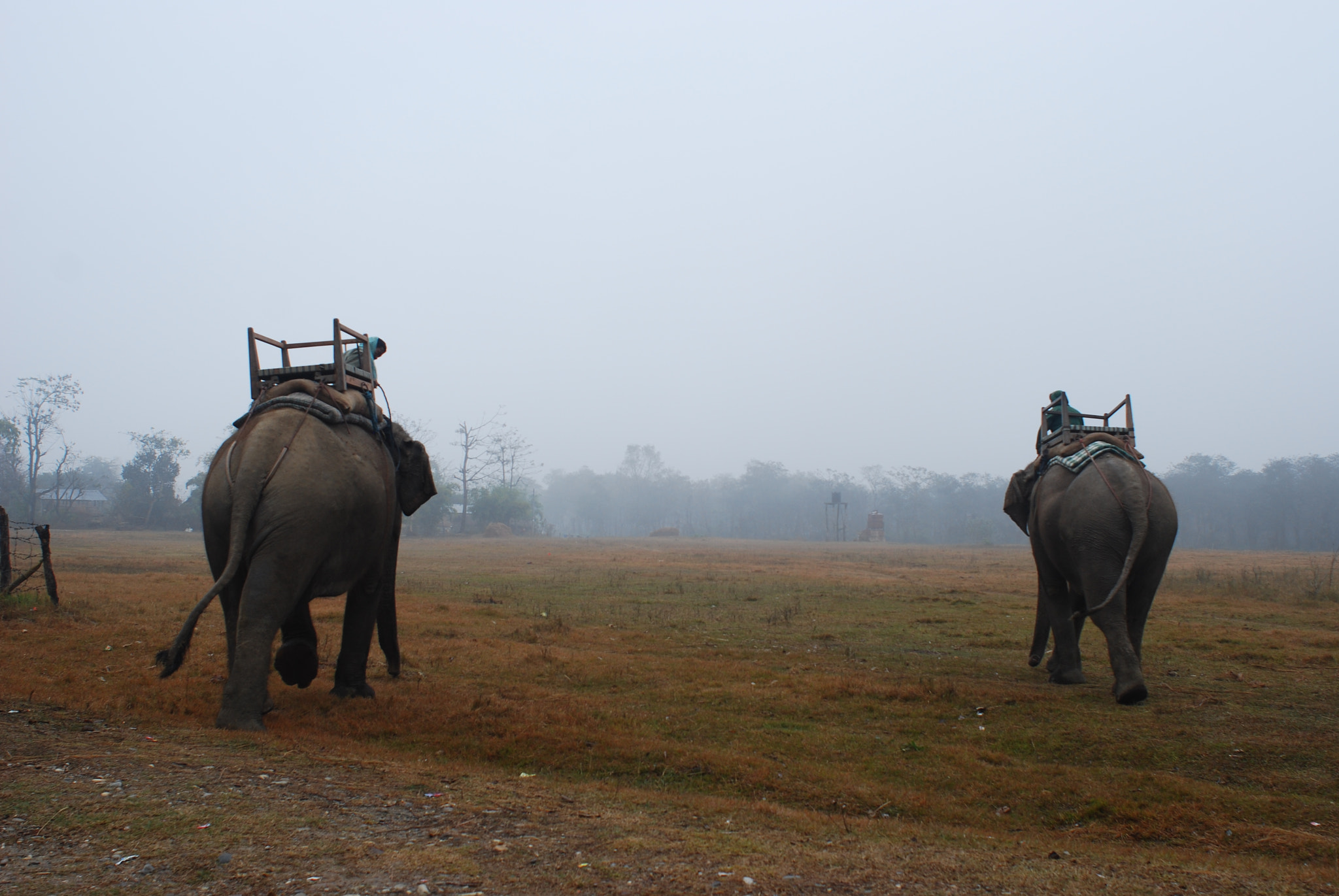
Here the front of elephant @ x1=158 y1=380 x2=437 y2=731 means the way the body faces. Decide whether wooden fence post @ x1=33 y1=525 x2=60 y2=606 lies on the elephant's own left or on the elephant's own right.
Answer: on the elephant's own left

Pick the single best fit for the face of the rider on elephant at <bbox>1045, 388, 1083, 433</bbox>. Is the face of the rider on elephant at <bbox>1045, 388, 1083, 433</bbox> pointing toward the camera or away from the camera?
away from the camera

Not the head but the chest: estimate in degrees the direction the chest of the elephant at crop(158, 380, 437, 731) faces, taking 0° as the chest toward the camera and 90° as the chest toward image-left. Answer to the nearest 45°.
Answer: approximately 225°

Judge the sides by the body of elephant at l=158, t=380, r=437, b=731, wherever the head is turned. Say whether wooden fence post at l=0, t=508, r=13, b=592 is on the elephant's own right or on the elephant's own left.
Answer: on the elephant's own left

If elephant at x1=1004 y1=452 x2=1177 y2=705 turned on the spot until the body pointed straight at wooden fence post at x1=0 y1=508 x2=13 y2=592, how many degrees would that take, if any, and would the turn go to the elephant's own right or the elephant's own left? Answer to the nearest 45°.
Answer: approximately 45° to the elephant's own left

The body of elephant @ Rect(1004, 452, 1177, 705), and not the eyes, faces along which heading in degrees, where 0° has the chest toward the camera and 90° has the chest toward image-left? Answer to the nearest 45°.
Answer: approximately 135°
